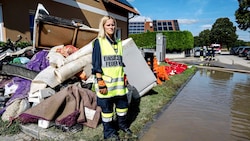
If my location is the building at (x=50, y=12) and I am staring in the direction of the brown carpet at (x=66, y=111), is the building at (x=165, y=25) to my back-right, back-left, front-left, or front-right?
back-left

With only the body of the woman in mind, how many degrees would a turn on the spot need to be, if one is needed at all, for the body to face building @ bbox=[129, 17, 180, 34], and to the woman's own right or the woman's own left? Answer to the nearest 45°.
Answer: approximately 135° to the woman's own left

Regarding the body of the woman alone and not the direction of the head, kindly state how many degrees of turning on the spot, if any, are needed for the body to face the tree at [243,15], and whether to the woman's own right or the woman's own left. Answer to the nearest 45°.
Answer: approximately 90° to the woman's own left

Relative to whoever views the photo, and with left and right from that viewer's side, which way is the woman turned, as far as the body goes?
facing the viewer and to the right of the viewer

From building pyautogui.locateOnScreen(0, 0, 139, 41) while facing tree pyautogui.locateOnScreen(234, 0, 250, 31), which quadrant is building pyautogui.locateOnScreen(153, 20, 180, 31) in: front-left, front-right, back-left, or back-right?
front-left

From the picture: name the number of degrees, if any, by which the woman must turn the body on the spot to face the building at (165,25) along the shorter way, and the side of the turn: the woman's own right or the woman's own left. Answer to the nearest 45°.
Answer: approximately 135° to the woman's own left

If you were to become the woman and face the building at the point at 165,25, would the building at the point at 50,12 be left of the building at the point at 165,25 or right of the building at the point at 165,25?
left
